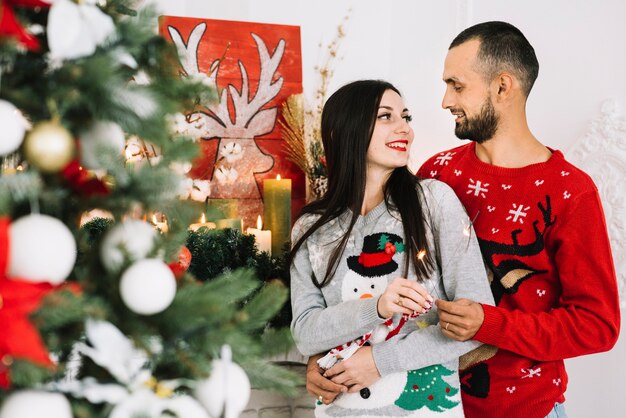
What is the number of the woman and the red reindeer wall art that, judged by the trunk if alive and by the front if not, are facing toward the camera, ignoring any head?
2

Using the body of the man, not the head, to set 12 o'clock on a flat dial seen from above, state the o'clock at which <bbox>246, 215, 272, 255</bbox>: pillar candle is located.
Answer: The pillar candle is roughly at 2 o'clock from the man.

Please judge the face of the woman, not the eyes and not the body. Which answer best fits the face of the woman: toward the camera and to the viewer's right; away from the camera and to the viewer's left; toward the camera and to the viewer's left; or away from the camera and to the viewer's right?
toward the camera and to the viewer's right

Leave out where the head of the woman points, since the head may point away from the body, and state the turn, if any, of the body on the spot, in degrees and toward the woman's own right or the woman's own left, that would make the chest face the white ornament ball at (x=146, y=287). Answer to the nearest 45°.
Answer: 0° — they already face it

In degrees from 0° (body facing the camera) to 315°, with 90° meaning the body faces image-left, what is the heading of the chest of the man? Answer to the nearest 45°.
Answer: approximately 45°

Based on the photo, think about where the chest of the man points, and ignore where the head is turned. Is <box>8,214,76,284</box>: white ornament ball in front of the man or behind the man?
in front

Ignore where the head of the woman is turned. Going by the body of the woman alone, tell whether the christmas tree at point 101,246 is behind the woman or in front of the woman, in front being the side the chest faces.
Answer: in front

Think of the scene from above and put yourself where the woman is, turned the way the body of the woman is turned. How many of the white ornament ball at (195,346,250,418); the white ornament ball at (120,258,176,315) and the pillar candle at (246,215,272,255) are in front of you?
2

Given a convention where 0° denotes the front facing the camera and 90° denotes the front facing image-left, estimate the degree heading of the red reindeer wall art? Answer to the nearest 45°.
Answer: approximately 0°

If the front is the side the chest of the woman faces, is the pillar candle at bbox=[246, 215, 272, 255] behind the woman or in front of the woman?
behind
